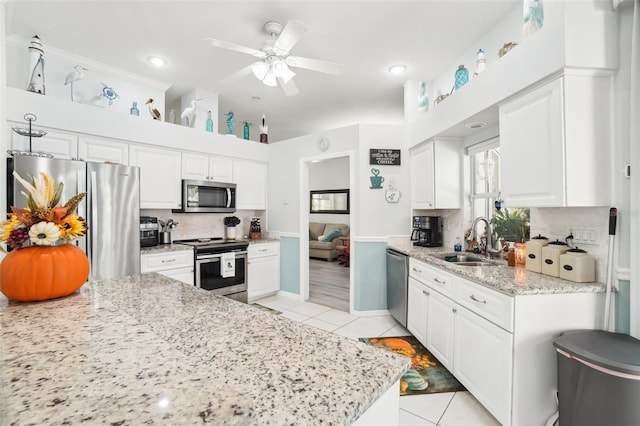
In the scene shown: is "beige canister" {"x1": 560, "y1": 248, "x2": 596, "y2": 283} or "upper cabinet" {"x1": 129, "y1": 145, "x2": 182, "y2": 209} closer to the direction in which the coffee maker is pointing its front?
the upper cabinet

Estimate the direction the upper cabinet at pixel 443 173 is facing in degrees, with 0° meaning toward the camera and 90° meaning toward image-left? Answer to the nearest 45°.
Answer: approximately 45°

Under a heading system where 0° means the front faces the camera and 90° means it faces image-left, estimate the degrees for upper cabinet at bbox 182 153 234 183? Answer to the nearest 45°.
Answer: approximately 315°

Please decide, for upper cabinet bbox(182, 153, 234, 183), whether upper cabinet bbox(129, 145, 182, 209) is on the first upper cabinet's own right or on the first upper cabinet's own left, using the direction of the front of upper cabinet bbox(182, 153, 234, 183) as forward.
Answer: on the first upper cabinet's own right

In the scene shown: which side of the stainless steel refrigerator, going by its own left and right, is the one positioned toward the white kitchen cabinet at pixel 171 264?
left
